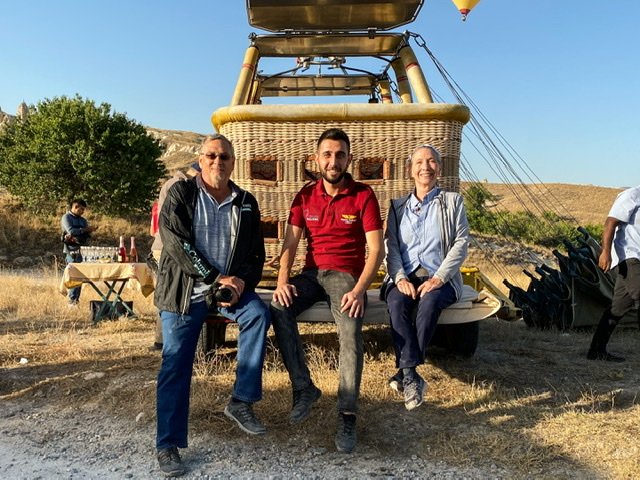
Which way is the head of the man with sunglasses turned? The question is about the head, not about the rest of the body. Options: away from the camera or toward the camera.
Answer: toward the camera

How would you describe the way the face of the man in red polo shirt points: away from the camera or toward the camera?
toward the camera

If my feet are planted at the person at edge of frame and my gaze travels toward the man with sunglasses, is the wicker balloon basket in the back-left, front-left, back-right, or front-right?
front-right

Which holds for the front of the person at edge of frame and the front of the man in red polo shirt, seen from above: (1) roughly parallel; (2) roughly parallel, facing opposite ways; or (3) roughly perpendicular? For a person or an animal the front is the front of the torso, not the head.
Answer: roughly perpendicular

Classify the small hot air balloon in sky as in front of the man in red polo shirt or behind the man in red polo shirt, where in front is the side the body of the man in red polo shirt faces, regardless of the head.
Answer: behind

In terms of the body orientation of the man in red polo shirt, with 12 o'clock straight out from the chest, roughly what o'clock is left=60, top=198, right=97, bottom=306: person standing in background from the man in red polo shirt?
The person standing in background is roughly at 5 o'clock from the man in red polo shirt.

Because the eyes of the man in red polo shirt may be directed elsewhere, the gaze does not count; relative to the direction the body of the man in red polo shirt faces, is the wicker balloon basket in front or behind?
behind

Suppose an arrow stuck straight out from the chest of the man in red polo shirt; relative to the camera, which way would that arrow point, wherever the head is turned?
toward the camera
